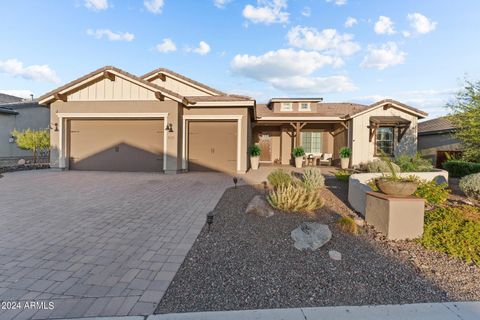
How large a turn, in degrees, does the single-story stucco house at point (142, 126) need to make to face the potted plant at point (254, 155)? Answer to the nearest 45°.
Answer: approximately 90° to its left

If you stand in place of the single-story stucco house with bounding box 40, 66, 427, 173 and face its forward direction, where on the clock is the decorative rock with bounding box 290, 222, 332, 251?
The decorative rock is roughly at 11 o'clock from the single-story stucco house.

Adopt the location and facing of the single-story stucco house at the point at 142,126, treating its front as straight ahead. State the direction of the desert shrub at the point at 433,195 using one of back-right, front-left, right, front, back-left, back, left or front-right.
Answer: front-left

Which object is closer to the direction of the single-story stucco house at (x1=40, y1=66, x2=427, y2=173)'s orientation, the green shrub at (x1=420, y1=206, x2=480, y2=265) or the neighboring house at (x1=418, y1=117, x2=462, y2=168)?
the green shrub

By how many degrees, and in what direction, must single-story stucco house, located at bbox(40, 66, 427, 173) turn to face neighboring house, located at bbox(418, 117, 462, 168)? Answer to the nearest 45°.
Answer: approximately 90° to its left

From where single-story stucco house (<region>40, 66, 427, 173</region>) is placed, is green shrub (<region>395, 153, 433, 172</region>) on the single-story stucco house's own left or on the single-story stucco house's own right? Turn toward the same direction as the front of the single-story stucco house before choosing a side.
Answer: on the single-story stucco house's own left

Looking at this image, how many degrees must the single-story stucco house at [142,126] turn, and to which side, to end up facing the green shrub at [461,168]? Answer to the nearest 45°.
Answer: approximately 90° to its left

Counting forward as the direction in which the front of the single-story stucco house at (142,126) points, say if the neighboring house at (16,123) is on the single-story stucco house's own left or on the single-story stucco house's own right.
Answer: on the single-story stucco house's own right

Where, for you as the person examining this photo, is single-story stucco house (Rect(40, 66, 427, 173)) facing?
facing the viewer

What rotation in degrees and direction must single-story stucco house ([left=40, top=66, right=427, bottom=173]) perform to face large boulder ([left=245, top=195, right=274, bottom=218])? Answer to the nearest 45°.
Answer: approximately 45° to its left

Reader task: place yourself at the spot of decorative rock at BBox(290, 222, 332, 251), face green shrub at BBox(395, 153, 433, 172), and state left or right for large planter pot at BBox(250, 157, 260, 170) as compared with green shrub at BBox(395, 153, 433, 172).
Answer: left

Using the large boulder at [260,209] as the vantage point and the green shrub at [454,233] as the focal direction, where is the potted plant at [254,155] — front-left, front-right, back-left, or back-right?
back-left
